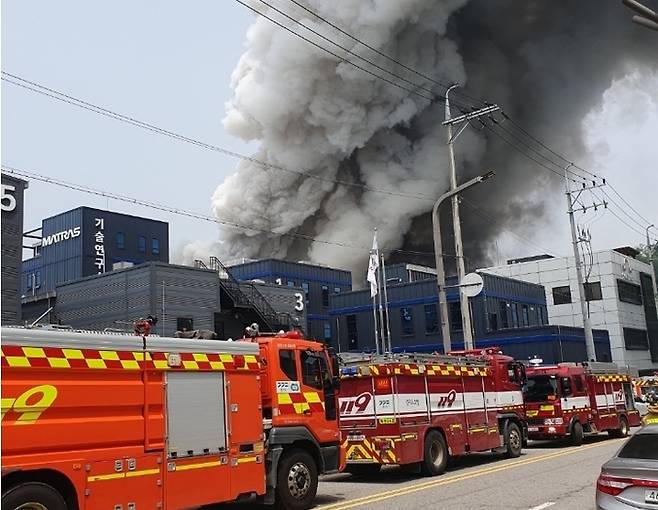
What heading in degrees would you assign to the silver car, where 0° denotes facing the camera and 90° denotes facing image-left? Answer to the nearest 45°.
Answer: approximately 225°

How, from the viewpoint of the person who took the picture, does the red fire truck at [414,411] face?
facing away from the viewer and to the right of the viewer

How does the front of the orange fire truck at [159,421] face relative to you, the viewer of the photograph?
facing away from the viewer and to the right of the viewer

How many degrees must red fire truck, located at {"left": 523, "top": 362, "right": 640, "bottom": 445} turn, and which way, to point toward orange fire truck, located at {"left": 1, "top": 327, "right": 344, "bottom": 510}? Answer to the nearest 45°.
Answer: approximately 45° to its left

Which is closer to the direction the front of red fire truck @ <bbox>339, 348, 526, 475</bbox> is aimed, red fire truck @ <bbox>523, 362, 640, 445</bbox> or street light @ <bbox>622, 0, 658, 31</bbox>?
the red fire truck

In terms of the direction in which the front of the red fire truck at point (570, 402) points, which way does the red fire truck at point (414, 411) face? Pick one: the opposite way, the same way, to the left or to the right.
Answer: the opposite way

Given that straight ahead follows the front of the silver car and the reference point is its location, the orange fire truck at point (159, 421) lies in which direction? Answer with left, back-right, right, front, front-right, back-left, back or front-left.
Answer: back-left

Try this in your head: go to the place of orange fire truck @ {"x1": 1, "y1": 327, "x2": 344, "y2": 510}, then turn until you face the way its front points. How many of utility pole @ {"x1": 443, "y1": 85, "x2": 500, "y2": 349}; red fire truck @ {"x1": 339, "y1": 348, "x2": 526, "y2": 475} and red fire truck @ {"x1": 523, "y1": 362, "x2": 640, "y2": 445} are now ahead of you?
3

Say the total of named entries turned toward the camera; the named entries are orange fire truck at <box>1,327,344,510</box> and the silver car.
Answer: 0

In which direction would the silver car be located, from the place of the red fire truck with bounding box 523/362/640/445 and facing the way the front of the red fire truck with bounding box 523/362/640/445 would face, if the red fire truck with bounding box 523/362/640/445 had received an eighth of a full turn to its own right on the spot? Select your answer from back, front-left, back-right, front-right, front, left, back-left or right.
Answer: left

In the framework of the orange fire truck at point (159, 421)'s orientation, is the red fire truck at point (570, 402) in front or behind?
in front
